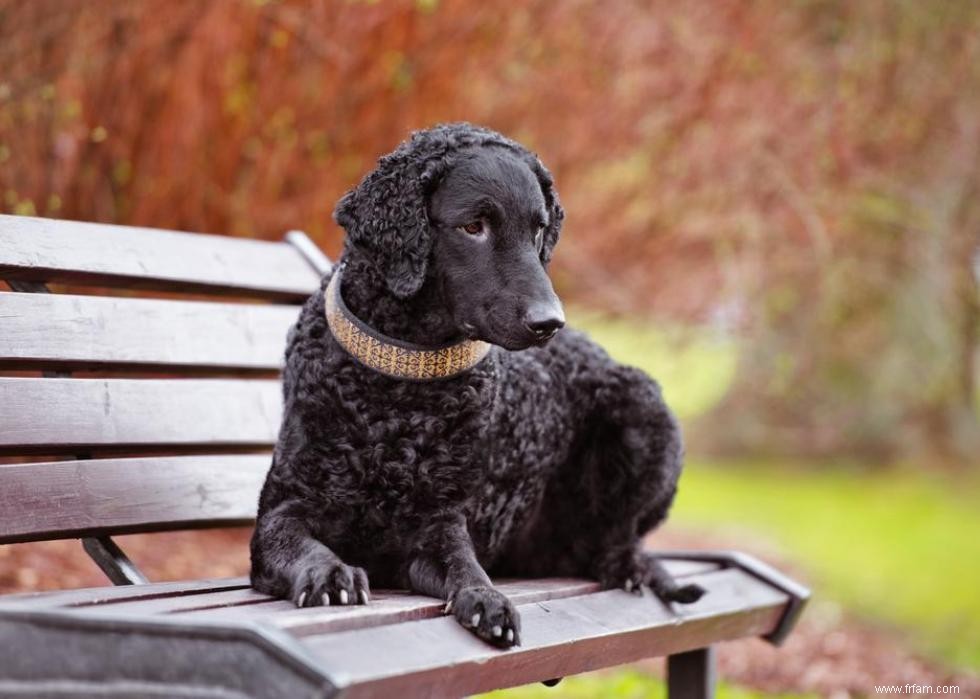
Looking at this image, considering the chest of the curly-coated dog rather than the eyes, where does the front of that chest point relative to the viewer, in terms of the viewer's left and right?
facing the viewer and to the left of the viewer

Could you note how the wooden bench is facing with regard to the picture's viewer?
facing the viewer and to the right of the viewer
